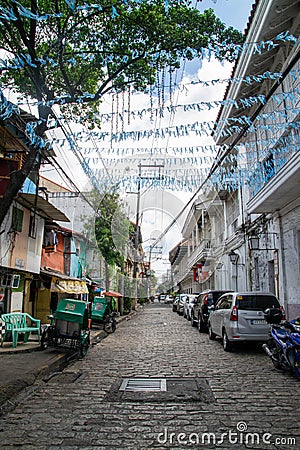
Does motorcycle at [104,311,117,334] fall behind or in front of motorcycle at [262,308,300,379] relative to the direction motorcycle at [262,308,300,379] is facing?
behind

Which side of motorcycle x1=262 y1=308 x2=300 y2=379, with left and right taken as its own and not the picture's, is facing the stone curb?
right

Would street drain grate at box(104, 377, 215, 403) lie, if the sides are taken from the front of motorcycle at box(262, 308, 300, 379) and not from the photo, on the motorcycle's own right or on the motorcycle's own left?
on the motorcycle's own right

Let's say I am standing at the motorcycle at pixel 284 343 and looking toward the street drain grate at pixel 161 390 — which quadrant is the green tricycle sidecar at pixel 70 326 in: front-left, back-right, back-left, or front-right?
front-right

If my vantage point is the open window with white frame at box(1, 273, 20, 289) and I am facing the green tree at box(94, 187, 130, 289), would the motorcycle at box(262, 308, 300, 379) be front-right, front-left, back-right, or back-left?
back-right

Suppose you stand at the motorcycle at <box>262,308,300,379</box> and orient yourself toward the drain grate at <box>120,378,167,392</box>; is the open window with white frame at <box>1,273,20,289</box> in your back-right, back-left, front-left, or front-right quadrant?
front-right

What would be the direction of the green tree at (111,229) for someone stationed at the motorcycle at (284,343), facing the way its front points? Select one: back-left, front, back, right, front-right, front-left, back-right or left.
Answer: back

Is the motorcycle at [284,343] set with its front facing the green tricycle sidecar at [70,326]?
no
